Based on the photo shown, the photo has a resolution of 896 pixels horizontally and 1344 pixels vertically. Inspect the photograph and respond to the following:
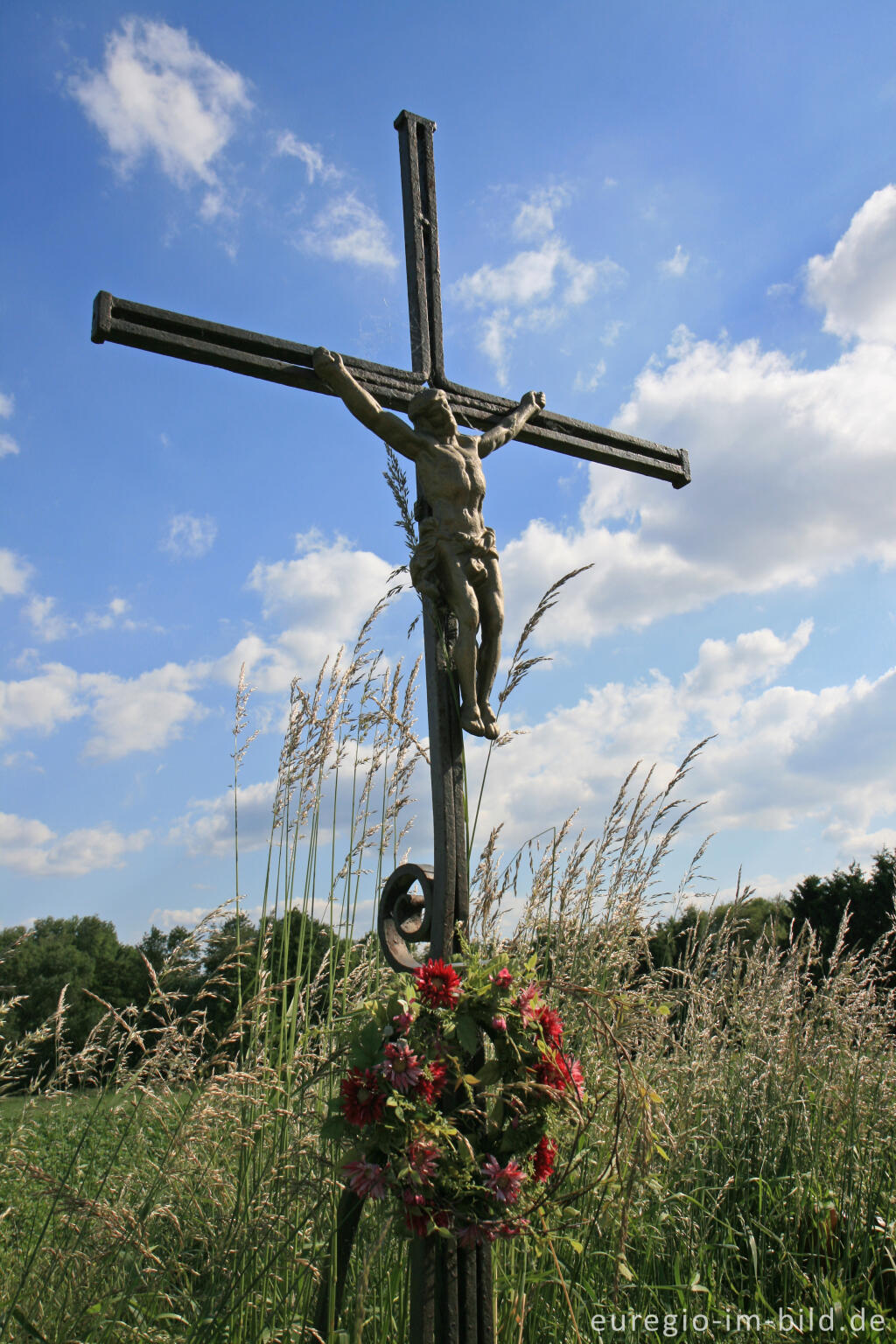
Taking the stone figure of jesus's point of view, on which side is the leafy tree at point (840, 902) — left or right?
on its left

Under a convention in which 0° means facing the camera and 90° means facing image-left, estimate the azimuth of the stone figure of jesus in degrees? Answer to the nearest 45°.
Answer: approximately 315°

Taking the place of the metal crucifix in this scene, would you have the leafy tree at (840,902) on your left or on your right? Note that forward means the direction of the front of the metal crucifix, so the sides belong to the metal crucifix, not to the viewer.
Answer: on your left
